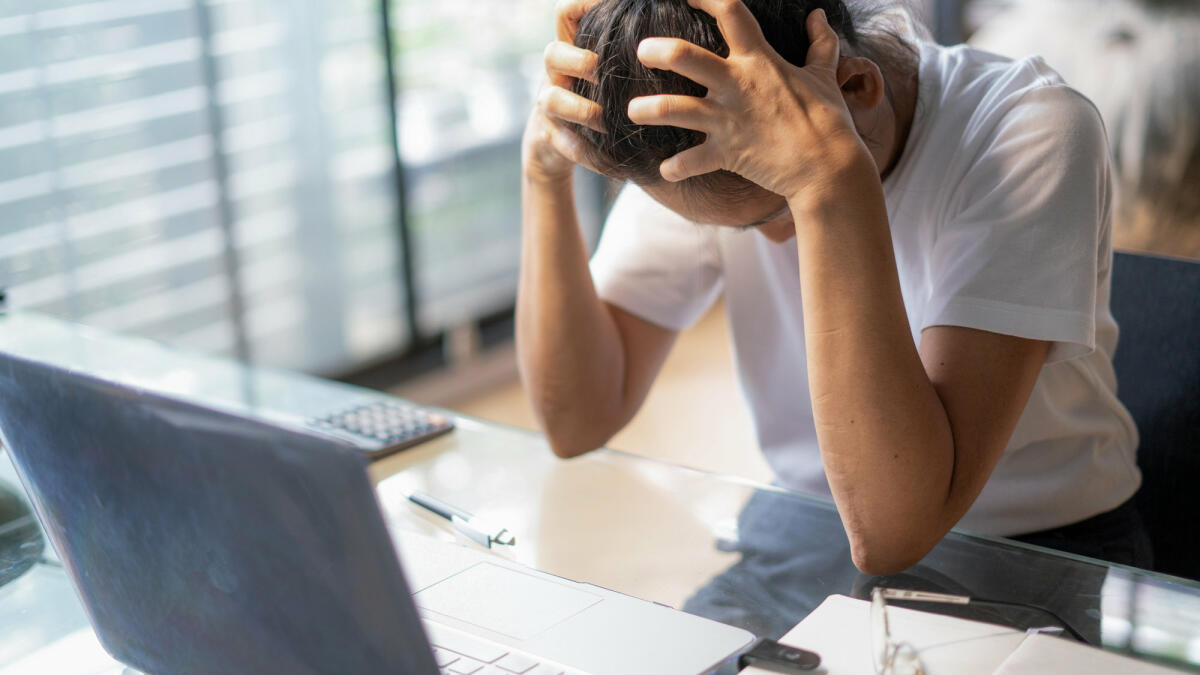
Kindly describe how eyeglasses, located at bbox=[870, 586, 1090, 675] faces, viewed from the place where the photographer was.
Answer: facing to the left of the viewer

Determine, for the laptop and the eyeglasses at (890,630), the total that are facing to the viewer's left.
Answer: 1

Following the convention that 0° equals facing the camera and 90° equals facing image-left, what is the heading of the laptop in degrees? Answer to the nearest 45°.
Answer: approximately 225°

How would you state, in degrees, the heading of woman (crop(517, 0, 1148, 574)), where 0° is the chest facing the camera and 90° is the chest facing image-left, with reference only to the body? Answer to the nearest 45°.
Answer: approximately 45°
